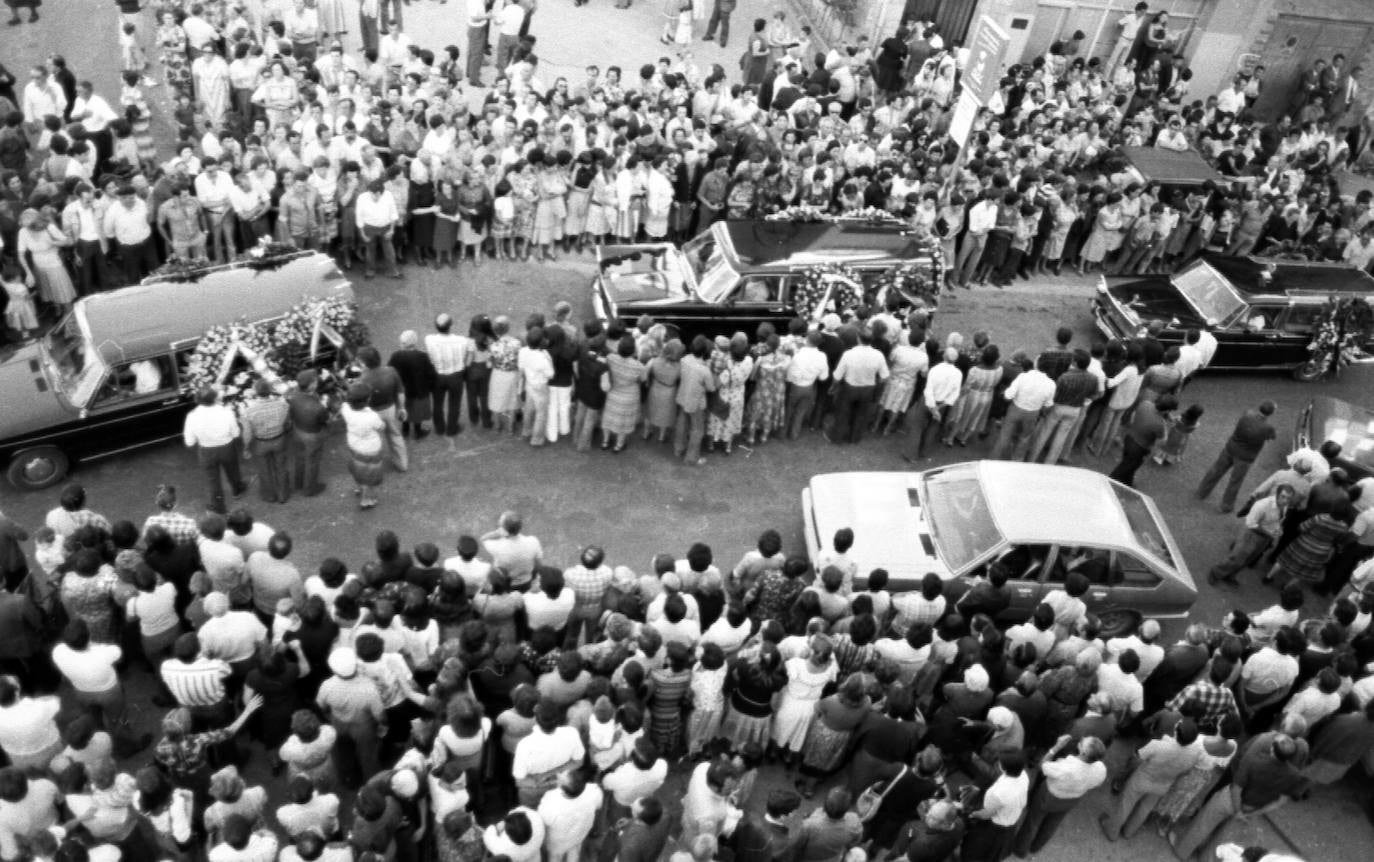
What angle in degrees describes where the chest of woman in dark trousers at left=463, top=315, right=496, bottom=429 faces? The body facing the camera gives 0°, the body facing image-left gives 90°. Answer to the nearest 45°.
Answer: approximately 180°

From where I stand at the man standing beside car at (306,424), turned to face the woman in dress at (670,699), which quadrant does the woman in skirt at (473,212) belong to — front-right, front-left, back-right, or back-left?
back-left

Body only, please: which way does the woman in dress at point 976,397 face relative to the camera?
away from the camera

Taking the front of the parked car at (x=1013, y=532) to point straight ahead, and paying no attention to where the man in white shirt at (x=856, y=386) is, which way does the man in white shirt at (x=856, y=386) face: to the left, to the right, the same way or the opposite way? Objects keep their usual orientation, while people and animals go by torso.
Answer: to the right

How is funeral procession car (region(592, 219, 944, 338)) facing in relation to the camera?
to the viewer's left

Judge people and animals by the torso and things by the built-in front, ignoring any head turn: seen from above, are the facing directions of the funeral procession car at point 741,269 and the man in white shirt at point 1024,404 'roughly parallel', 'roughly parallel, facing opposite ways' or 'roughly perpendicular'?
roughly perpendicular

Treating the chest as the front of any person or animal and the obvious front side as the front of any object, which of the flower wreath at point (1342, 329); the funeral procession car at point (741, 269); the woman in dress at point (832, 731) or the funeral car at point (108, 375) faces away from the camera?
the woman in dress

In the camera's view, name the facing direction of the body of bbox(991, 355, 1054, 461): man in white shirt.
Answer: away from the camera

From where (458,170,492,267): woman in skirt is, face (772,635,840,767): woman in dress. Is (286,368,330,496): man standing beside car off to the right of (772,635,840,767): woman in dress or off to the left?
right

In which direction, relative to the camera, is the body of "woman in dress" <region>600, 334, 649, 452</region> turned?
away from the camera

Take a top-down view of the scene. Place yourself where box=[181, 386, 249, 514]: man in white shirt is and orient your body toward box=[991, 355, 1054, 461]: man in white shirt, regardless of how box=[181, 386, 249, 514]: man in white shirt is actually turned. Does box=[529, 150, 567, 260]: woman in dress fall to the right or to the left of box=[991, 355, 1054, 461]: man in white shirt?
left

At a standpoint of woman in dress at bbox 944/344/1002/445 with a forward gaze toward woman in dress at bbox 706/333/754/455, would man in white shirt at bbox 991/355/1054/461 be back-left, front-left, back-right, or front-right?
back-left

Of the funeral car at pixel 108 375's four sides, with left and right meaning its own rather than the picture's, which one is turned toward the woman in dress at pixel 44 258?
right
